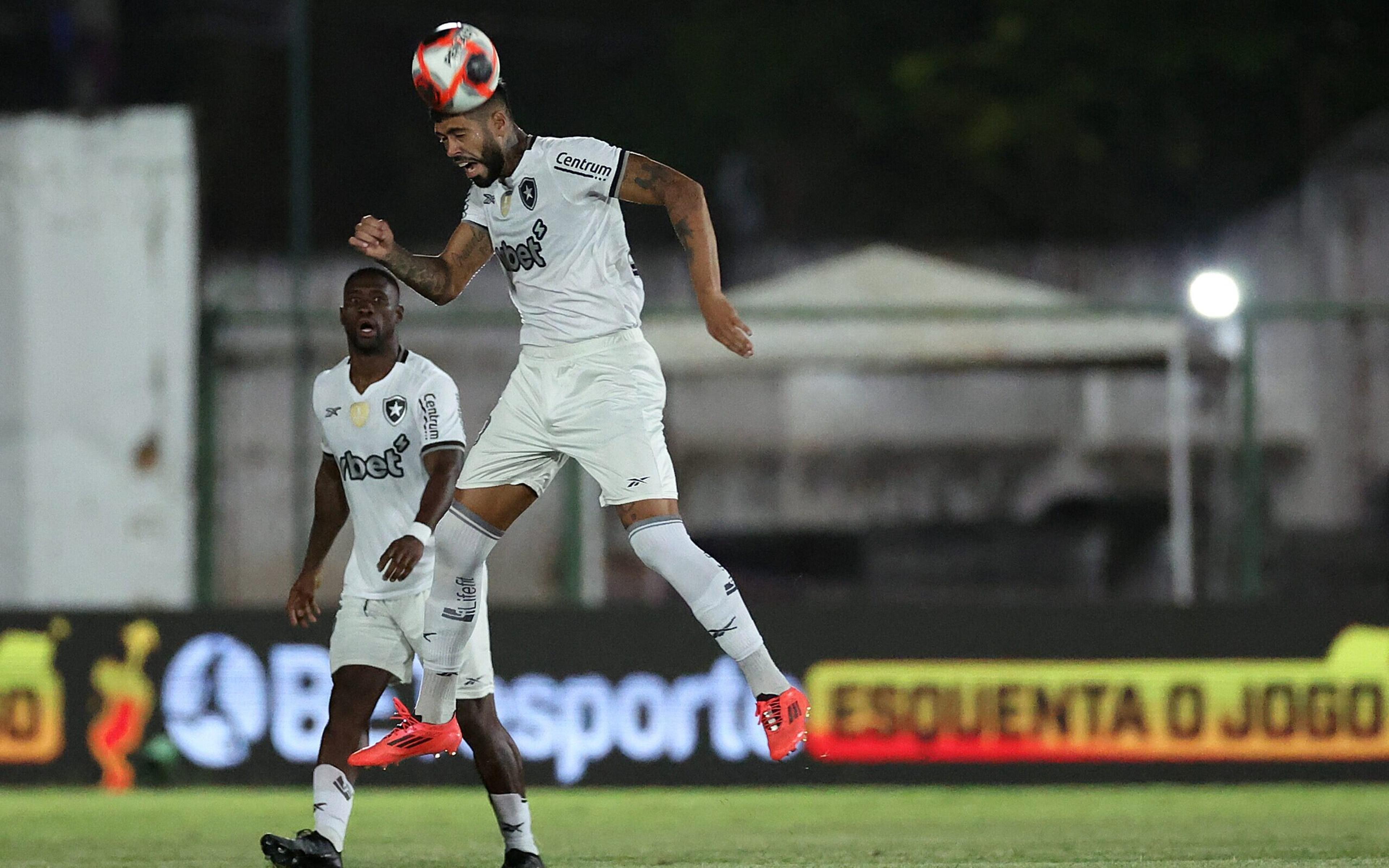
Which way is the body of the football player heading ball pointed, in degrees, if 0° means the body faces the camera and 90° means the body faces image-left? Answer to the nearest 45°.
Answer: approximately 45°

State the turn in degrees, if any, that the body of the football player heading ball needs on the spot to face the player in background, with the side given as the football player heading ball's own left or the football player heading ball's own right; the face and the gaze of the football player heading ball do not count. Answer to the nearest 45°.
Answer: approximately 90° to the football player heading ball's own right

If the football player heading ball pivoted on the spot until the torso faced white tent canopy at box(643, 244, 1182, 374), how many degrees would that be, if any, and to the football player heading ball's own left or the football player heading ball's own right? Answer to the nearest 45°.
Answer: approximately 135° to the football player heading ball's own right

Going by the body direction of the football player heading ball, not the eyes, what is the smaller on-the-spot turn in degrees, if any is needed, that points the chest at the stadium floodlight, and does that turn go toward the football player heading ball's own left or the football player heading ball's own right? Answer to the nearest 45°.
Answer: approximately 180°
